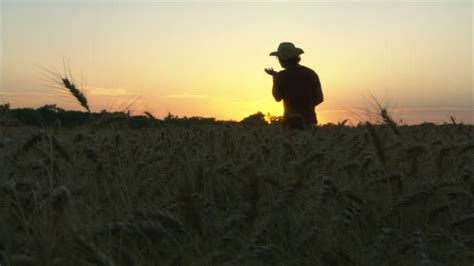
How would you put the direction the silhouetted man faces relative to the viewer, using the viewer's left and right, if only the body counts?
facing away from the viewer and to the left of the viewer

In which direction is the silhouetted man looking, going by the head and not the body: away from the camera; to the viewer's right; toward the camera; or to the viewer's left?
to the viewer's left
